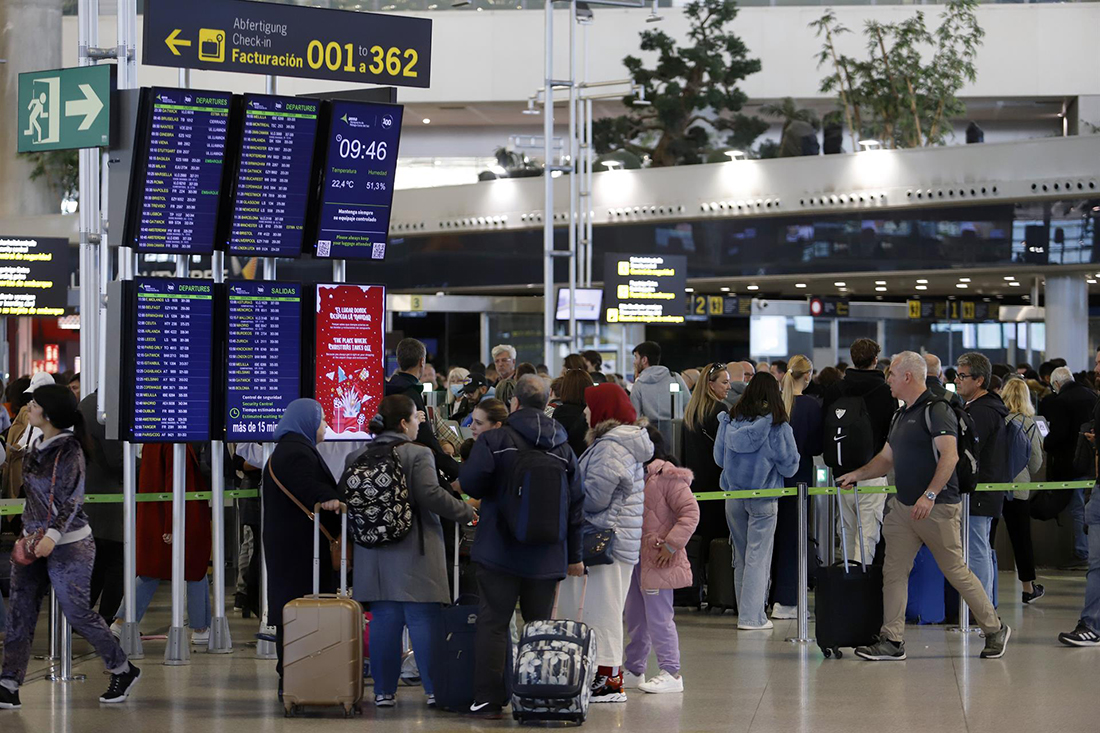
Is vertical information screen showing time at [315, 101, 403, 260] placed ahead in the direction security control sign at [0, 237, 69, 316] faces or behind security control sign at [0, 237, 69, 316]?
ahead

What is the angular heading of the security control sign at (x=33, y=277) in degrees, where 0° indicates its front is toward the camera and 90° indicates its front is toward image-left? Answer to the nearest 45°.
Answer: approximately 0°

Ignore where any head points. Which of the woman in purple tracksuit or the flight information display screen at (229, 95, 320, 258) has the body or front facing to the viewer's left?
the woman in purple tracksuit

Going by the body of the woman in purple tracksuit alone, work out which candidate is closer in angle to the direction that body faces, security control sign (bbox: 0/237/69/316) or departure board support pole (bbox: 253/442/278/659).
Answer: the security control sign

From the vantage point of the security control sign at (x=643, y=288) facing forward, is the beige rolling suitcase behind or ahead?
ahead

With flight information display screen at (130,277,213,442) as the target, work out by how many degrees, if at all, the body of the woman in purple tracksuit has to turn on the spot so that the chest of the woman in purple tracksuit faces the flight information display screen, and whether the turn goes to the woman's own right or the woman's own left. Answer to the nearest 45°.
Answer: approximately 135° to the woman's own right

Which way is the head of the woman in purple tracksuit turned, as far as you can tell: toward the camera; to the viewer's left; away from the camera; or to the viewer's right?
to the viewer's left

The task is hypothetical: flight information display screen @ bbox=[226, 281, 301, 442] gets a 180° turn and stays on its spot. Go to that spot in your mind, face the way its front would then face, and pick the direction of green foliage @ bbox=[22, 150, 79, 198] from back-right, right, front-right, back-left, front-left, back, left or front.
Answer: front

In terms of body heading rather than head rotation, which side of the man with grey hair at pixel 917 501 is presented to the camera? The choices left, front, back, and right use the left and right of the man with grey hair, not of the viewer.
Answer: left

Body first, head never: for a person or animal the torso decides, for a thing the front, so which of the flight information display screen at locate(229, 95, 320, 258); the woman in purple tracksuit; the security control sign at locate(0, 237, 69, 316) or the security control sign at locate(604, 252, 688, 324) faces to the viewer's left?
the woman in purple tracksuit

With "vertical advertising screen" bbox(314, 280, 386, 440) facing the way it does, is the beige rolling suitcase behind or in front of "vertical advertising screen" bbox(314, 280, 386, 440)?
in front

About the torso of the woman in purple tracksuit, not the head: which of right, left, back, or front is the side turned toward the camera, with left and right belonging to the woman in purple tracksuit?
left
